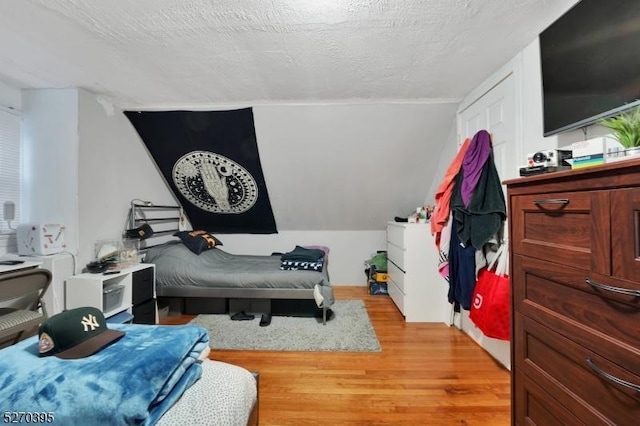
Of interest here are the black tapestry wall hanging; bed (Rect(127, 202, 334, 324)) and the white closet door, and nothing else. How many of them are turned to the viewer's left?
1

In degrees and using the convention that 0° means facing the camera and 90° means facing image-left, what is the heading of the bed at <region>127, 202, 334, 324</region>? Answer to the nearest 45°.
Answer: approximately 270°

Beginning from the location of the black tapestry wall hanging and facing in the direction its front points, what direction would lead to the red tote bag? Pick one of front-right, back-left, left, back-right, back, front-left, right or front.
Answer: front-left

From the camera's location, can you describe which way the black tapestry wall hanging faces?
facing the viewer

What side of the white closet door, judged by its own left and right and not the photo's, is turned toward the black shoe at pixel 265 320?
front

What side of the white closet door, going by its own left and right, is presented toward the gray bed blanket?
front

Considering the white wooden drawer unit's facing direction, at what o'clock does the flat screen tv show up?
The flat screen tv is roughly at 8 o'clock from the white wooden drawer unit.

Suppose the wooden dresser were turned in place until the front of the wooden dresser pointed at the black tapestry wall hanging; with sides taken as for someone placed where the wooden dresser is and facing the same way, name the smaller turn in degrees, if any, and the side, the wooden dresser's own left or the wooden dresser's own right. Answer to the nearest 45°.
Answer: approximately 45° to the wooden dresser's own right

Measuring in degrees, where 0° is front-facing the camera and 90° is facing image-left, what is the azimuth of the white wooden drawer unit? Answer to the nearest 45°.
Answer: approximately 90°

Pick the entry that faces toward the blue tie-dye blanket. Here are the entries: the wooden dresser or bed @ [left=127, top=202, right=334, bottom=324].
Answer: the wooden dresser

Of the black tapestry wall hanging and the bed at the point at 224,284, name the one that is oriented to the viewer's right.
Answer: the bed

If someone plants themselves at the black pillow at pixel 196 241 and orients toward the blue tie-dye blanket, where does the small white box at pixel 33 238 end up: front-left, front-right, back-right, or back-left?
front-right

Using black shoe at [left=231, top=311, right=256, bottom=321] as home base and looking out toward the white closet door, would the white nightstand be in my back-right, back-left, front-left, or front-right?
back-right

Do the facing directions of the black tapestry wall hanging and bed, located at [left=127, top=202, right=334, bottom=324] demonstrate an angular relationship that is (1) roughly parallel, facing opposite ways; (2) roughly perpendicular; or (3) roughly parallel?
roughly perpendicular

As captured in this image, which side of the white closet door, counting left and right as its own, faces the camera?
left
